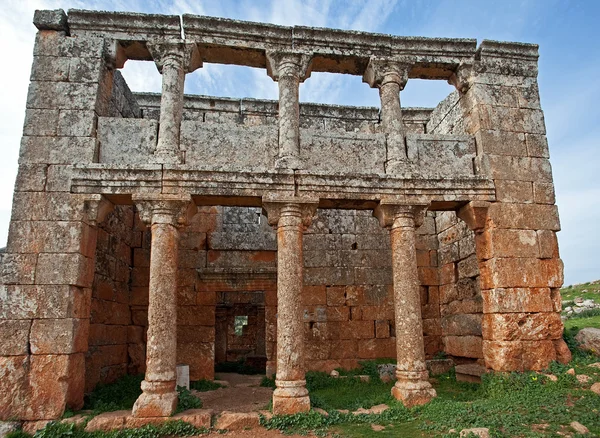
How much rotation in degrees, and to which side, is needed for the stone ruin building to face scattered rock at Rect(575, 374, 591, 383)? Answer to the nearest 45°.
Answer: approximately 90° to its left

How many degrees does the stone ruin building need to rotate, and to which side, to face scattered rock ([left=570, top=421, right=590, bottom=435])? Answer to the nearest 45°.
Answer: approximately 90° to its left

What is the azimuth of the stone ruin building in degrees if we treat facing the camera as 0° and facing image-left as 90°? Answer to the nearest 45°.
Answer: approximately 0°

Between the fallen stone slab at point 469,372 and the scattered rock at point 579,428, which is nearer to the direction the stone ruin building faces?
the scattered rock

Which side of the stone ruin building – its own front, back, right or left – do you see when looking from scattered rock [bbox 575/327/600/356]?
left
